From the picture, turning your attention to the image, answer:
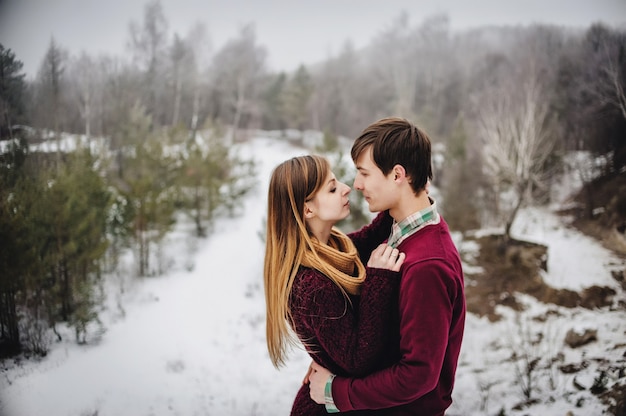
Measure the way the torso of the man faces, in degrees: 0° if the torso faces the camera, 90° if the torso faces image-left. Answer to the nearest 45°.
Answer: approximately 90°

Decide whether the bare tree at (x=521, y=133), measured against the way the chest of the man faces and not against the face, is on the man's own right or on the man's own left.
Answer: on the man's own right

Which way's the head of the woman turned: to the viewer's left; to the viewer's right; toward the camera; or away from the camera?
to the viewer's right

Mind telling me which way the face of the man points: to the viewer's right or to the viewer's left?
to the viewer's left

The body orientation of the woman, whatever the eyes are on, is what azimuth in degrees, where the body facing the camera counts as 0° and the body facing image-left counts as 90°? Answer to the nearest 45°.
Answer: approximately 270°

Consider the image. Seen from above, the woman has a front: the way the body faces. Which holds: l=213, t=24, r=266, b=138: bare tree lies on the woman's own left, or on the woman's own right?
on the woman's own left

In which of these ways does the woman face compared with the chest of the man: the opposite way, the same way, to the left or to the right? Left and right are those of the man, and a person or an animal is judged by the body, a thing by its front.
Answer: the opposite way

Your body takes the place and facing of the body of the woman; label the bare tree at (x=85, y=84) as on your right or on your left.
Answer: on your left

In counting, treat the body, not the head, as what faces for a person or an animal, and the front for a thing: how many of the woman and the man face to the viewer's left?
1

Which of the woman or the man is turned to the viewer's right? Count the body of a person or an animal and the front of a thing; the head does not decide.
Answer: the woman
